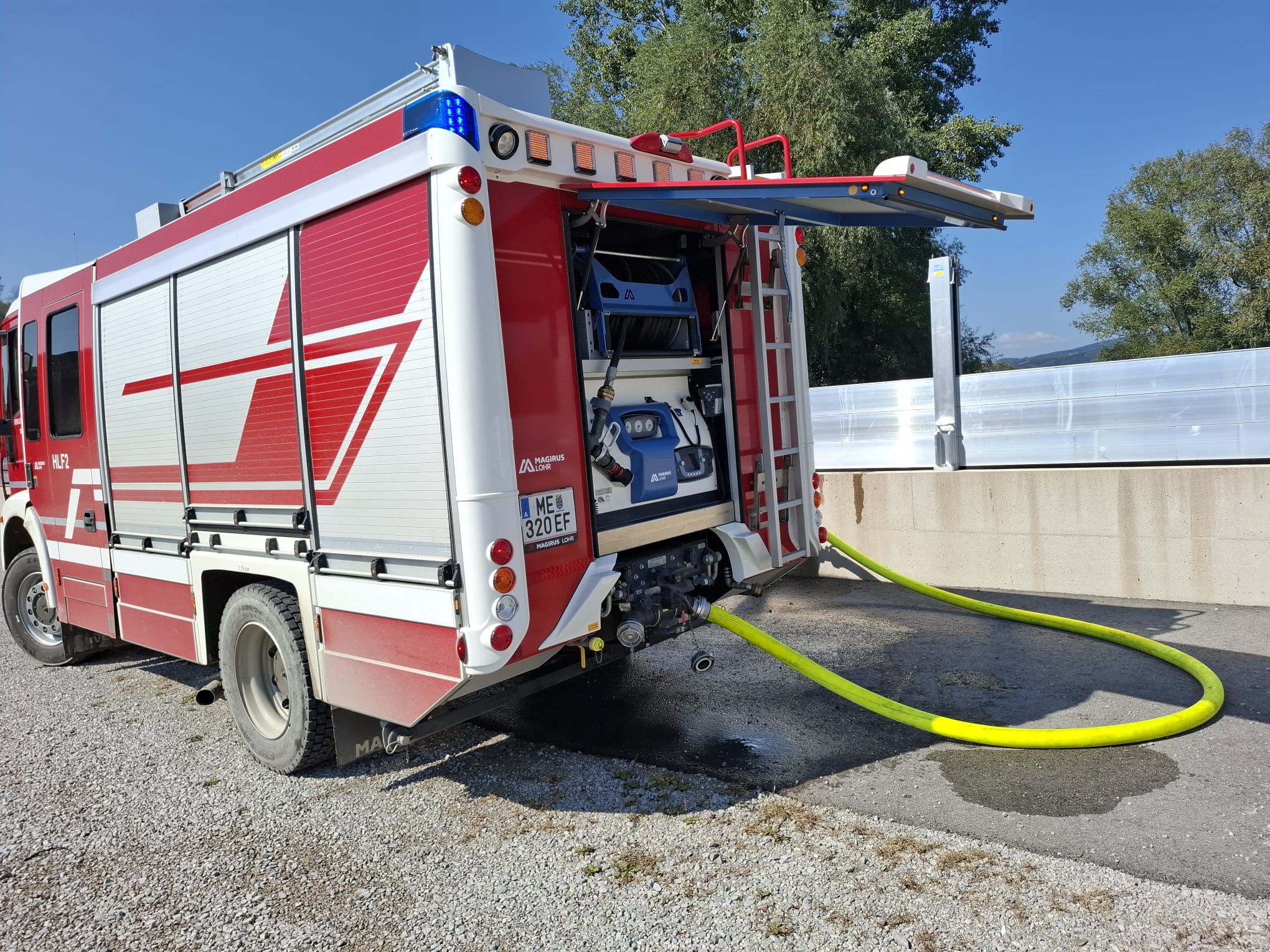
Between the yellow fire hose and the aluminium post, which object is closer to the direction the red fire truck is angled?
the aluminium post

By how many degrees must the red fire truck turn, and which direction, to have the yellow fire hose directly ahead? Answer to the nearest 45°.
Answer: approximately 135° to its right

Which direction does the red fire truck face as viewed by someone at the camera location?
facing away from the viewer and to the left of the viewer

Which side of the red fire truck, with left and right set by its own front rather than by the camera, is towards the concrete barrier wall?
right

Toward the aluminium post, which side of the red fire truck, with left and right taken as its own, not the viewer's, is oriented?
right

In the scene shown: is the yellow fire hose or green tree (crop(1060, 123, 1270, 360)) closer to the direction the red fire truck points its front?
the green tree
